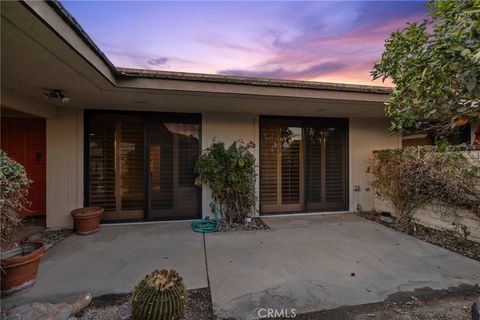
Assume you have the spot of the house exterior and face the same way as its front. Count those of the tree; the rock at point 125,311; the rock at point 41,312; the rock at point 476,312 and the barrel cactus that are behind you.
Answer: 0

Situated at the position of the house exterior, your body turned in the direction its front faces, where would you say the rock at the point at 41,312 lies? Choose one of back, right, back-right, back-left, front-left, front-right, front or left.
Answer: front

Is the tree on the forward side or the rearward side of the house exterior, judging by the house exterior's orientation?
on the forward side

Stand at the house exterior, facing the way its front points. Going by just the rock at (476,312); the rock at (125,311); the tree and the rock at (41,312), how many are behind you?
0

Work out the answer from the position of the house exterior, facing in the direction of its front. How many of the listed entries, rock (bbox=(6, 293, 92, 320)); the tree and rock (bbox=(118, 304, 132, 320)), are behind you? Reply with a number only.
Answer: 0

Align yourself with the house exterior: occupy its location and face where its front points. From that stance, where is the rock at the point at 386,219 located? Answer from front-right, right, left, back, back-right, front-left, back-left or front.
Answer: left

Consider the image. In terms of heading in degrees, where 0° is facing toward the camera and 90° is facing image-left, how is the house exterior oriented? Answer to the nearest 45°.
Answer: approximately 0°

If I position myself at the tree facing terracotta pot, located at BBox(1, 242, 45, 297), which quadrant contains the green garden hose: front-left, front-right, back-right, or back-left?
front-right

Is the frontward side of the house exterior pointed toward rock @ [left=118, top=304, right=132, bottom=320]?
yes

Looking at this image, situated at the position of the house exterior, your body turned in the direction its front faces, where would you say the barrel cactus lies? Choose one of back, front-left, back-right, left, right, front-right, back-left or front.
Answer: front

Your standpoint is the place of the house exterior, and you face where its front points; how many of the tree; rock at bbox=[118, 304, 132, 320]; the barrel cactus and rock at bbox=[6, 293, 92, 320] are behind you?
0

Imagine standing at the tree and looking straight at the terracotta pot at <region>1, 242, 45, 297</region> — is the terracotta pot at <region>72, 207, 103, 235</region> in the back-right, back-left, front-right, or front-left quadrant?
front-right

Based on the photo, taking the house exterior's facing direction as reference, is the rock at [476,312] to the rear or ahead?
ahead

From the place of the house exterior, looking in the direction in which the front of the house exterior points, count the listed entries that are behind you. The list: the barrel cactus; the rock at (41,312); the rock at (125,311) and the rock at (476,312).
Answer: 0
